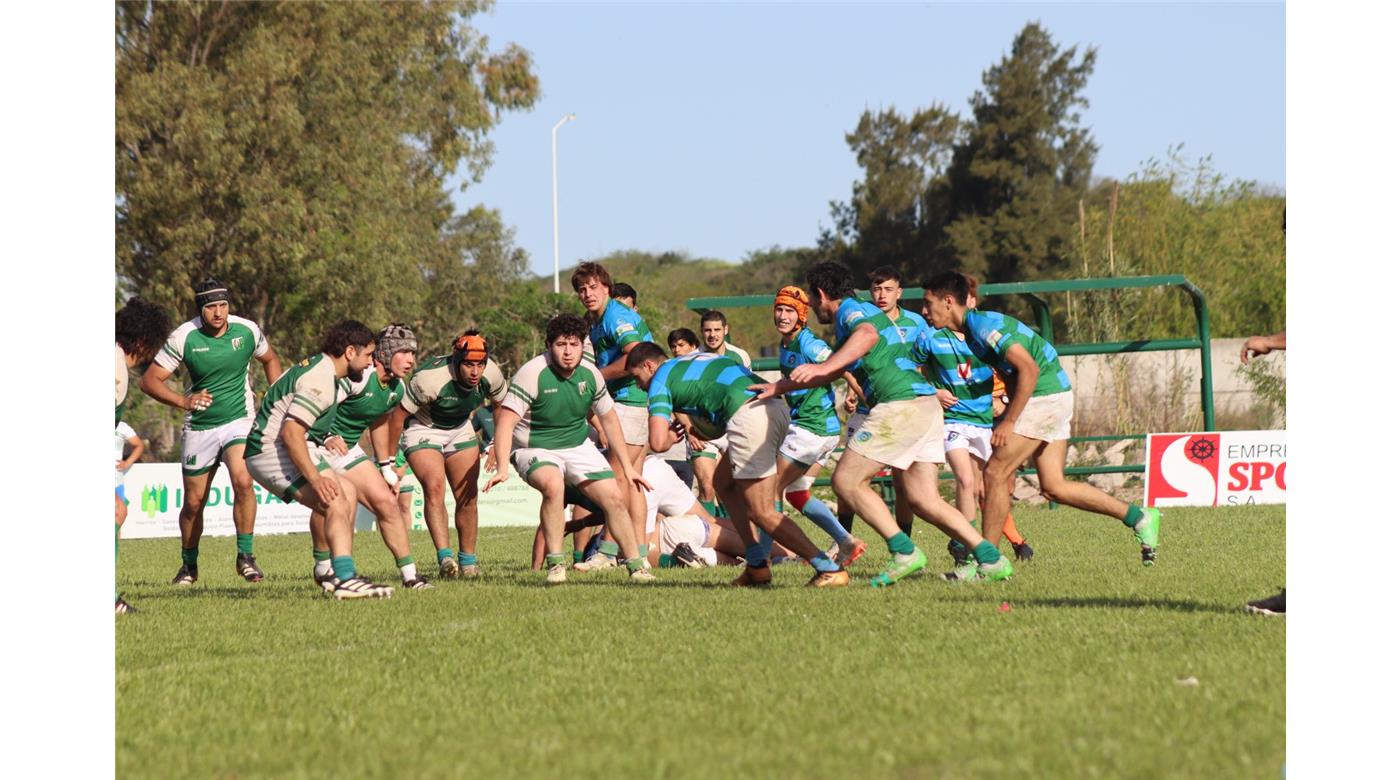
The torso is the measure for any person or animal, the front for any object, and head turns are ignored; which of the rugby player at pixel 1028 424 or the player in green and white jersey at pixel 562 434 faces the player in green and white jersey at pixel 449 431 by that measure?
the rugby player

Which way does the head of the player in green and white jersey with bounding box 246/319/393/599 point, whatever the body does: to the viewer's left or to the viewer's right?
to the viewer's right

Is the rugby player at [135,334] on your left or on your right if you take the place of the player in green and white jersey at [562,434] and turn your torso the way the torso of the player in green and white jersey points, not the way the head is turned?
on your right

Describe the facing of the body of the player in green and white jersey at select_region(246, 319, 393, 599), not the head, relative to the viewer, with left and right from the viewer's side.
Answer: facing to the right of the viewer

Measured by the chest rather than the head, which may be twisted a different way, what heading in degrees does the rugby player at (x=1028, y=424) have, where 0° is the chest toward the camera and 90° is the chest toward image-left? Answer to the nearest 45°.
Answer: approximately 90°

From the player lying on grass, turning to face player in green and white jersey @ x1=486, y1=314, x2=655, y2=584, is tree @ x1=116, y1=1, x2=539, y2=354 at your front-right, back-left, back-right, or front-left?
back-right

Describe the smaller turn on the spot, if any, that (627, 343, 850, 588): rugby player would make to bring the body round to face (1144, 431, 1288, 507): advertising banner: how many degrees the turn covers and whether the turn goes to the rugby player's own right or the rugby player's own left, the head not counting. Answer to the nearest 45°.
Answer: approximately 135° to the rugby player's own right

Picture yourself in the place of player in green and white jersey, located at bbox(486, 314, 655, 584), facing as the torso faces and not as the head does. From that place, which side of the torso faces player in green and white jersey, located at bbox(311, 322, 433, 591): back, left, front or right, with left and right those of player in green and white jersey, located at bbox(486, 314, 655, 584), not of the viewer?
right

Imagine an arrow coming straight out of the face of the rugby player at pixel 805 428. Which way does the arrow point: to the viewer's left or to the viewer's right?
to the viewer's left

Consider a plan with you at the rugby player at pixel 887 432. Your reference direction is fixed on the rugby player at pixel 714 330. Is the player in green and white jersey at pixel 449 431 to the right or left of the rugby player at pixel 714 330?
left

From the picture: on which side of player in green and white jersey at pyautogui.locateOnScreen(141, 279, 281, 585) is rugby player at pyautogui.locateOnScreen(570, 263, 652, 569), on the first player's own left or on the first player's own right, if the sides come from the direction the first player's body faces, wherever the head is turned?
on the first player's own left
